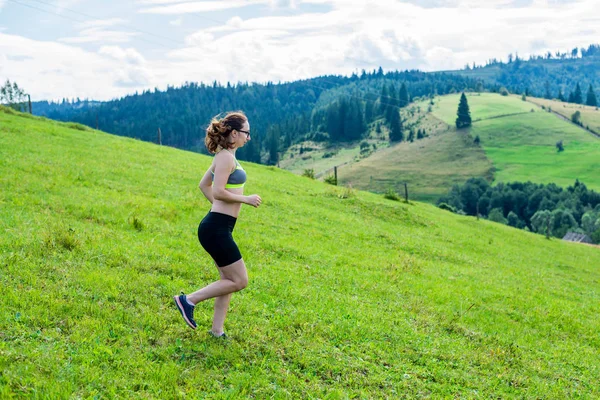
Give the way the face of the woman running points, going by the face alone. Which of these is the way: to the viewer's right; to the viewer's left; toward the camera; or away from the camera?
to the viewer's right

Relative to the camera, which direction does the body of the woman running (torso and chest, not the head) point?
to the viewer's right
